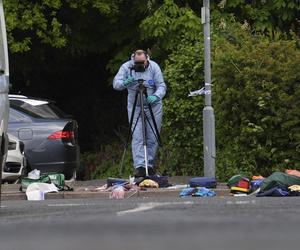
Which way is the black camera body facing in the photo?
toward the camera

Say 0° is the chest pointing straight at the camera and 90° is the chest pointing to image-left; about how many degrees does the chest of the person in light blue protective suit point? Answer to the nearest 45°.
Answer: approximately 0°

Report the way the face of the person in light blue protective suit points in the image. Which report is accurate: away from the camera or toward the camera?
toward the camera

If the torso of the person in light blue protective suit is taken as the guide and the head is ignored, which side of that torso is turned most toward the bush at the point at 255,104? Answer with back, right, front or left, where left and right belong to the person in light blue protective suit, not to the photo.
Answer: left

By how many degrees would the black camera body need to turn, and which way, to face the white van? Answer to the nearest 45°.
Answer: approximately 45° to its right
